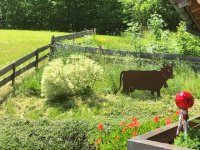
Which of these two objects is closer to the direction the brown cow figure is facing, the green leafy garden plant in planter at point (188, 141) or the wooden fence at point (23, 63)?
the green leafy garden plant in planter

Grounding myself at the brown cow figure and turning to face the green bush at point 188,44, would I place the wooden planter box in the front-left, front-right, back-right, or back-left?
back-right

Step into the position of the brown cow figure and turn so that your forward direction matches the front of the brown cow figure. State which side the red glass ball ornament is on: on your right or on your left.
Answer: on your right

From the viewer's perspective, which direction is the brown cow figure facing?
to the viewer's right

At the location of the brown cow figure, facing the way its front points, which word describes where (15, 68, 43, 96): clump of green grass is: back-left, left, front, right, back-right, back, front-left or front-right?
back

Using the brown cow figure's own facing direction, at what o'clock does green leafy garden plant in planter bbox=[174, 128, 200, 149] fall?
The green leafy garden plant in planter is roughly at 3 o'clock from the brown cow figure.

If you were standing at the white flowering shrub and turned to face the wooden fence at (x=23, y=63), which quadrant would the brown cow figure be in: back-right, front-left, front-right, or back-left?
back-right

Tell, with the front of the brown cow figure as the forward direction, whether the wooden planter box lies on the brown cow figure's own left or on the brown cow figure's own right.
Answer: on the brown cow figure's own right

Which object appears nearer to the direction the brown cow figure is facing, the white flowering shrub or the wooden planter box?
the wooden planter box

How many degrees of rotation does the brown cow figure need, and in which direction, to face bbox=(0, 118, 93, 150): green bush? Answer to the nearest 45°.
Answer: approximately 135° to its right

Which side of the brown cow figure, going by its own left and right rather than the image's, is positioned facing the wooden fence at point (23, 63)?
back
